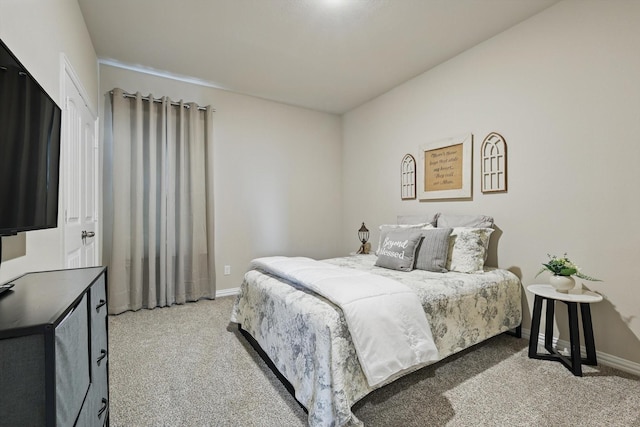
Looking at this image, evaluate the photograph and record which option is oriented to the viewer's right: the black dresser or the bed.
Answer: the black dresser

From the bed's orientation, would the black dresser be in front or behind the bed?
in front

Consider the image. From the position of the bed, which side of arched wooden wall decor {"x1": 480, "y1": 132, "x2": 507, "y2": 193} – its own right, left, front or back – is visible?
front

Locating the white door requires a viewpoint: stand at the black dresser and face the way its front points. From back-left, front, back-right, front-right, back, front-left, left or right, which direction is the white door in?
left

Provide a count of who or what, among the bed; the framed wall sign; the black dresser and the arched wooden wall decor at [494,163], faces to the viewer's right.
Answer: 1

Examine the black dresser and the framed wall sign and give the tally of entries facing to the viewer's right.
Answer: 1

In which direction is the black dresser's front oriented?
to the viewer's right

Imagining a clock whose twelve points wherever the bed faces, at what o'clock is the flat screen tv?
The flat screen tv is roughly at 12 o'clock from the bed.

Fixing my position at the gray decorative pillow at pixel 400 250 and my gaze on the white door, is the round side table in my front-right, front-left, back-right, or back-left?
back-left

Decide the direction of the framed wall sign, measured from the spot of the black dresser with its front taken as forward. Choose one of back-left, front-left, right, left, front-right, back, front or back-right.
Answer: front

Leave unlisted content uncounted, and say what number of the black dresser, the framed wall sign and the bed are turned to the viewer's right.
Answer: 1

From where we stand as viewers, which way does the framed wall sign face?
facing the viewer and to the left of the viewer

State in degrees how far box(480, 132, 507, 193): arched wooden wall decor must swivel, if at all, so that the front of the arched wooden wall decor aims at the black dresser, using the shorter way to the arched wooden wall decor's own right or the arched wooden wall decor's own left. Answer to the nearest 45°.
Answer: approximately 45° to the arched wooden wall decor's own left
